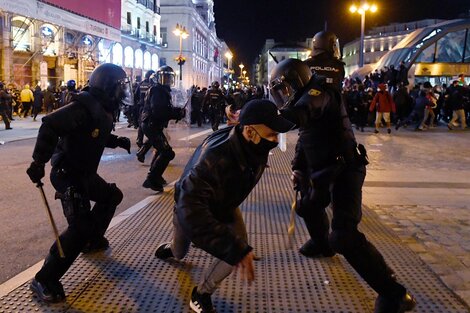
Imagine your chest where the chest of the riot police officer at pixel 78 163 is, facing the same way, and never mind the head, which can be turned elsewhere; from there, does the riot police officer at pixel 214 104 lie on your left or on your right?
on your left

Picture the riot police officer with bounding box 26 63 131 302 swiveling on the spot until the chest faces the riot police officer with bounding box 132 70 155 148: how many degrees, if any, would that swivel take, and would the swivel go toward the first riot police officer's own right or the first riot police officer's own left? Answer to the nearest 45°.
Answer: approximately 90° to the first riot police officer's own left

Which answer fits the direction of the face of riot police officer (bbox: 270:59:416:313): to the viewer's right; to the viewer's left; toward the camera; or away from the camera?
to the viewer's left

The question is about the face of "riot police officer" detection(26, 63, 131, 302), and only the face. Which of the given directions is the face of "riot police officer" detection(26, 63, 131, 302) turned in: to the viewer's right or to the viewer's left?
to the viewer's right

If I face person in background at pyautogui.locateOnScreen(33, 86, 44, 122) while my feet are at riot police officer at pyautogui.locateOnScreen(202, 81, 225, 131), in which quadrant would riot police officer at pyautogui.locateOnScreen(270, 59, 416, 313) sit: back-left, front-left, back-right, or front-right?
back-left

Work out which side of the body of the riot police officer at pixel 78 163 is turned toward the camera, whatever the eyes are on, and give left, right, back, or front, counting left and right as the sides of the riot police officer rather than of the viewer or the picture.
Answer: right

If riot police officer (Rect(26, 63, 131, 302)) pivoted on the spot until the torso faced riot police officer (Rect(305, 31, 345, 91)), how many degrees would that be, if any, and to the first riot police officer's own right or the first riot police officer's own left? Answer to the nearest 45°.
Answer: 0° — they already face them

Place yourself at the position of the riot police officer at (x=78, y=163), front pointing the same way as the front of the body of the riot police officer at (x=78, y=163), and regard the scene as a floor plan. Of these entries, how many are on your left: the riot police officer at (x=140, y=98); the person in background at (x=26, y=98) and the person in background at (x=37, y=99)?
3

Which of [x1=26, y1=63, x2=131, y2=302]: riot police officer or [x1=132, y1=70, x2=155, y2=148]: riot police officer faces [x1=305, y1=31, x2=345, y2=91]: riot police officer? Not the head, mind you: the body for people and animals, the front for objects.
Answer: [x1=26, y1=63, x2=131, y2=302]: riot police officer
